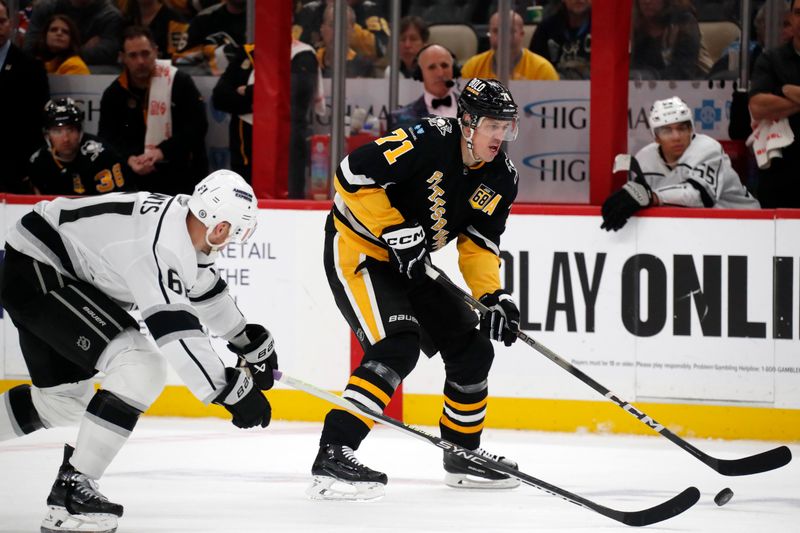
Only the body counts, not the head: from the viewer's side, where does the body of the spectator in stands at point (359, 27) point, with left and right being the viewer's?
facing the viewer

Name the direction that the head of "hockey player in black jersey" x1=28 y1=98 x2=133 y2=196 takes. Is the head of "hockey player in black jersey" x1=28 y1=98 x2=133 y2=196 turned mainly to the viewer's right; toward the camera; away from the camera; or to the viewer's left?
toward the camera

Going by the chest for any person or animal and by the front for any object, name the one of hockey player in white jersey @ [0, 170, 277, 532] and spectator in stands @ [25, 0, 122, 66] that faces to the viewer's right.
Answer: the hockey player in white jersey

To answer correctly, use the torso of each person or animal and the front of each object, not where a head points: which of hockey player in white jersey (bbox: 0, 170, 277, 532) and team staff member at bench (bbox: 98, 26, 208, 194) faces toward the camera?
the team staff member at bench

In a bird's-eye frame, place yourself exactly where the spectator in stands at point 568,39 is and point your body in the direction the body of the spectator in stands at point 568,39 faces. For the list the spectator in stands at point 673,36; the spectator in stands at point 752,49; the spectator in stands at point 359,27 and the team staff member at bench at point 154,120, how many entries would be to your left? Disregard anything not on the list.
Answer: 2

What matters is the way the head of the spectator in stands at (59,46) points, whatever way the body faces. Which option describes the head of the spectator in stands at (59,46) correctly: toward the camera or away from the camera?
toward the camera

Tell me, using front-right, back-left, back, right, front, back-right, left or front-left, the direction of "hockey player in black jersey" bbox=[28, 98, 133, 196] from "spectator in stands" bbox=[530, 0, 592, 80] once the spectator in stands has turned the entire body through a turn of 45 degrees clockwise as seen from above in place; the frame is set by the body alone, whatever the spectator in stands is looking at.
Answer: front-right

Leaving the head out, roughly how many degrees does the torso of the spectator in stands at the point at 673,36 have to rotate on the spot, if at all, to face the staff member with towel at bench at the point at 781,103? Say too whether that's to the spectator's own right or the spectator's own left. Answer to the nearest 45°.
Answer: approximately 45° to the spectator's own left

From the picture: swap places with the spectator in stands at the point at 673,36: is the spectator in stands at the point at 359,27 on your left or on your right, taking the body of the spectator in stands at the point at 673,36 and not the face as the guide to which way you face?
on your right

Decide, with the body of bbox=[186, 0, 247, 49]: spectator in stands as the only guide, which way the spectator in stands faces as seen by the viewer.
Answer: toward the camera

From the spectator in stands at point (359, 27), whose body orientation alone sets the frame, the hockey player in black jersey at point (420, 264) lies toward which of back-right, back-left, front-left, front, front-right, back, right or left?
front

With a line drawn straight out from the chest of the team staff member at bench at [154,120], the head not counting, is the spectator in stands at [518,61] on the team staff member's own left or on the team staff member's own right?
on the team staff member's own left

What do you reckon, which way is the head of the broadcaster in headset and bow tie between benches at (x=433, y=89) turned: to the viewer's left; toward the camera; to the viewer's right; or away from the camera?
toward the camera

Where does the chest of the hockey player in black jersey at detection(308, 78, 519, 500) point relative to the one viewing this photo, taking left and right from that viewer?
facing the viewer and to the right of the viewer
